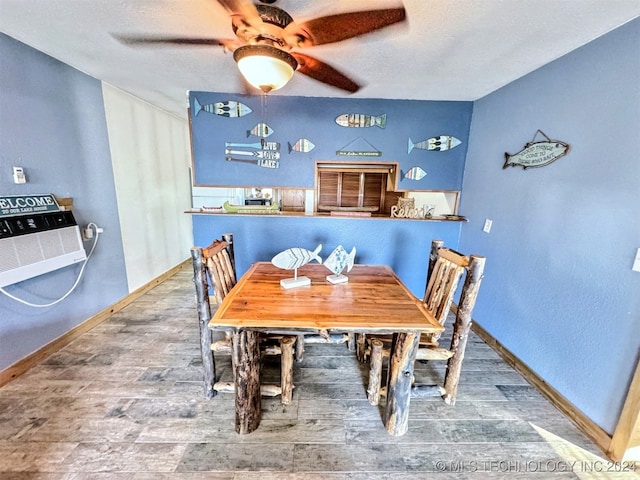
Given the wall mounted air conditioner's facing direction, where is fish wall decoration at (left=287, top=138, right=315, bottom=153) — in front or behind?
in front

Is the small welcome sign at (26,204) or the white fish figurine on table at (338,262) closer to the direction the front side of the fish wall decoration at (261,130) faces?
the white fish figurine on table

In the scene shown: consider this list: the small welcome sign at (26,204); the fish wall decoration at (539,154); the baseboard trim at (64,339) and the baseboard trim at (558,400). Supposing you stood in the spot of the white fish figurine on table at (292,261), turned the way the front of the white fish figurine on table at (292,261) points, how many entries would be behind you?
2

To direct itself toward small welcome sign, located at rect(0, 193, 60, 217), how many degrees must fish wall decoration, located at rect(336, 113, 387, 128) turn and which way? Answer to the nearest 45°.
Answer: approximately 45° to its left
